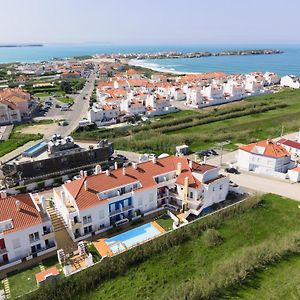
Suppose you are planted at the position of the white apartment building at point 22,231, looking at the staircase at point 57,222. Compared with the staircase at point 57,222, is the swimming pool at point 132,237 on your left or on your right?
right

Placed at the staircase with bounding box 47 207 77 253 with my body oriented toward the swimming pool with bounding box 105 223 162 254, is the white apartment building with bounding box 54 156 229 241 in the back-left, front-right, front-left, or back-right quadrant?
front-left

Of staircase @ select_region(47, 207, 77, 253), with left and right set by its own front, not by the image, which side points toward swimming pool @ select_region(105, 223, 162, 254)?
left

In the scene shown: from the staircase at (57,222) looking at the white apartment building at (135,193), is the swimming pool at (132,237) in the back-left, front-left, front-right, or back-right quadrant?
front-right

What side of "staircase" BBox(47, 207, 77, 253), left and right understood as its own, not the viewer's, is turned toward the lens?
front

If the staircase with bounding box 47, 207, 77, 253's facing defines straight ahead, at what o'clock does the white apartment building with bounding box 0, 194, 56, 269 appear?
The white apartment building is roughly at 2 o'clock from the staircase.
